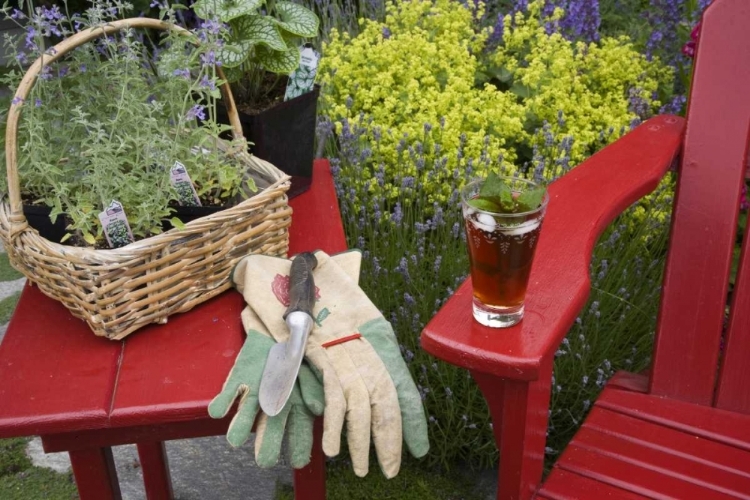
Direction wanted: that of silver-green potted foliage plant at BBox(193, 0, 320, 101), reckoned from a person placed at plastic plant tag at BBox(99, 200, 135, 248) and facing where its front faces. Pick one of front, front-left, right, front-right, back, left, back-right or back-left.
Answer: back-left

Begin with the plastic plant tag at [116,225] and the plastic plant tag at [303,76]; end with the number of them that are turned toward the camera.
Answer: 2

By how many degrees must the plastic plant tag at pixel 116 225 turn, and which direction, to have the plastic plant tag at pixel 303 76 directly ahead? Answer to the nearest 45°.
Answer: approximately 135° to its left

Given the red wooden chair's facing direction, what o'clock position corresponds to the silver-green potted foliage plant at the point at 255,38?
The silver-green potted foliage plant is roughly at 2 o'clock from the red wooden chair.

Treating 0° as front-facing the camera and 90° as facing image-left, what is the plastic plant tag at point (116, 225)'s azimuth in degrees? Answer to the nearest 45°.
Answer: approximately 0°

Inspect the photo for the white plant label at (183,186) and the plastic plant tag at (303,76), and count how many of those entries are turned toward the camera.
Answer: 2

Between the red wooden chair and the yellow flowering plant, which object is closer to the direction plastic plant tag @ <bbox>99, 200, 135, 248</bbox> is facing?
the red wooden chair

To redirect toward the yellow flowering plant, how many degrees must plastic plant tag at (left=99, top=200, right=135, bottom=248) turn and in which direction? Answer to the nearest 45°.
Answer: approximately 135° to its left

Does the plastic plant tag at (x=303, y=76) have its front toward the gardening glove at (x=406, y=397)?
yes

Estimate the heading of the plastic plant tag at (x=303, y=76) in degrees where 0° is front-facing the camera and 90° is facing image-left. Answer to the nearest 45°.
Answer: approximately 0°
